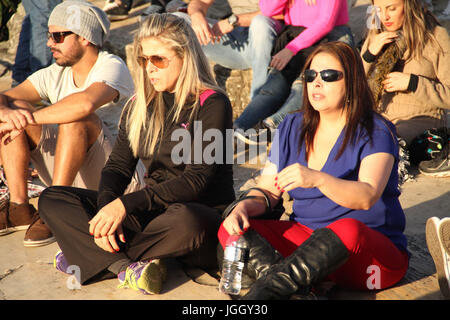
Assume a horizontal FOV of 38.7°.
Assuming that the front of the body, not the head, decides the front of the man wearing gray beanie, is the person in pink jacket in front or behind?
behind

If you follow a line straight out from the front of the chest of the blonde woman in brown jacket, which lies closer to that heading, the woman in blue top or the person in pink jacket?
the woman in blue top

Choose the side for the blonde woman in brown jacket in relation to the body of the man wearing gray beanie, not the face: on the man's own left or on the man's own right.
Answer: on the man's own left

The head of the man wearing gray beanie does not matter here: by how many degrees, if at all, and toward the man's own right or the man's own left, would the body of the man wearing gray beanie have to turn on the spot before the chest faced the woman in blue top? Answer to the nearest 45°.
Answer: approximately 90° to the man's own left

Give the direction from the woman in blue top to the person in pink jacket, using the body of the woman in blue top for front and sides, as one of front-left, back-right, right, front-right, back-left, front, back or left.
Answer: back-right

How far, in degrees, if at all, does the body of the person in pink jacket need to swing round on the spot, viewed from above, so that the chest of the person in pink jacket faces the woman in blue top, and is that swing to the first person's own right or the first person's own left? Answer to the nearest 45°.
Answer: approximately 45° to the first person's own left

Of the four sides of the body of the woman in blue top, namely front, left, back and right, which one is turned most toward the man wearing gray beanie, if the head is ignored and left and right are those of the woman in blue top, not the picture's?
right

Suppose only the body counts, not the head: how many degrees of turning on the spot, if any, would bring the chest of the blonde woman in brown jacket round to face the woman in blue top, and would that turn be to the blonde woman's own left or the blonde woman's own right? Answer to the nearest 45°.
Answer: approximately 45° to the blonde woman's own left
